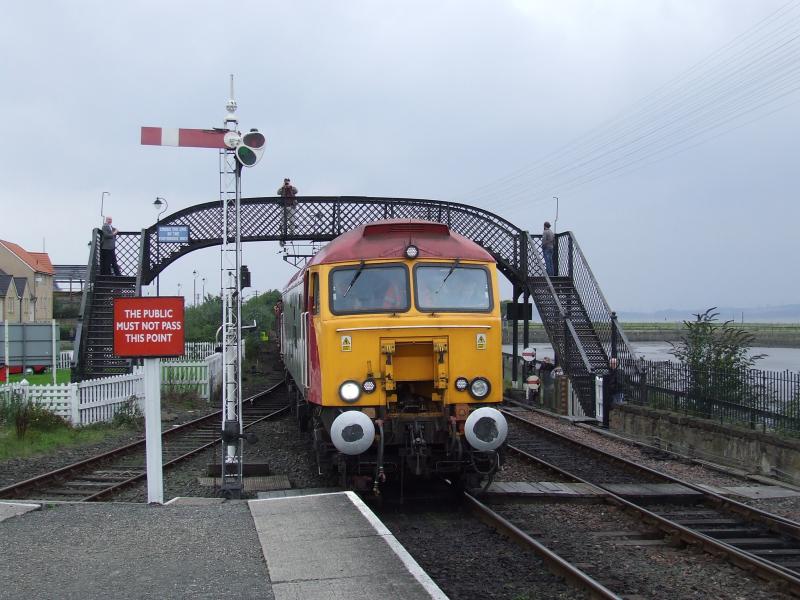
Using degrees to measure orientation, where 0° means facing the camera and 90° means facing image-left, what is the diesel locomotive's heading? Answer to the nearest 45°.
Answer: approximately 0°

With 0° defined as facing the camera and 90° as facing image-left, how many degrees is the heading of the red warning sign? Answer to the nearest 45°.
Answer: approximately 0°

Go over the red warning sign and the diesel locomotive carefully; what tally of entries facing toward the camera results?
2

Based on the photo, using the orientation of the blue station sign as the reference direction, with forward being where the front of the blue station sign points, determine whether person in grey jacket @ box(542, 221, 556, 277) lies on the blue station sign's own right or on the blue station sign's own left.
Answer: on the blue station sign's own left

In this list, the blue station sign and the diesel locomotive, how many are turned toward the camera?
2

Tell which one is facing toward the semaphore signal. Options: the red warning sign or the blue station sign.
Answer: the blue station sign

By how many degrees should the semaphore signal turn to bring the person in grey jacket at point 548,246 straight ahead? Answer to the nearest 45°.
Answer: approximately 135° to its left

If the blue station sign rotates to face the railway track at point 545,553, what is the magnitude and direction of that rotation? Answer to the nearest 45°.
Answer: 0° — it already faces it

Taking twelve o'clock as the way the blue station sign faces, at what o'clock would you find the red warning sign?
The red warning sign is roughly at 12 o'clock from the blue station sign.
